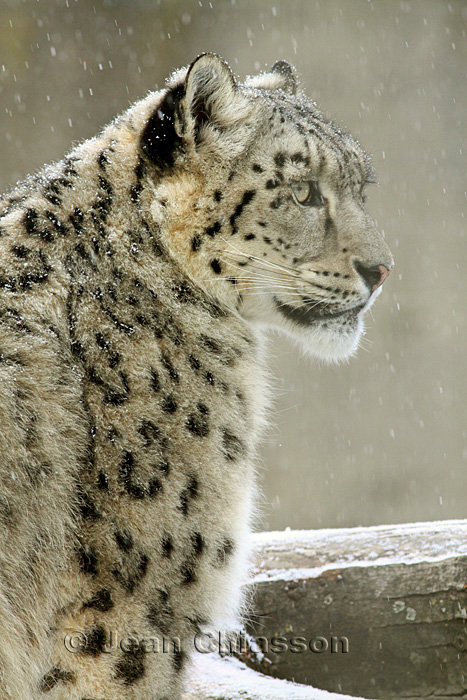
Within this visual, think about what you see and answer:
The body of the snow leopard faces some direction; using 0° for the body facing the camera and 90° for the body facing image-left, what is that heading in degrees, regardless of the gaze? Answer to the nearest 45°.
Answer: approximately 270°
